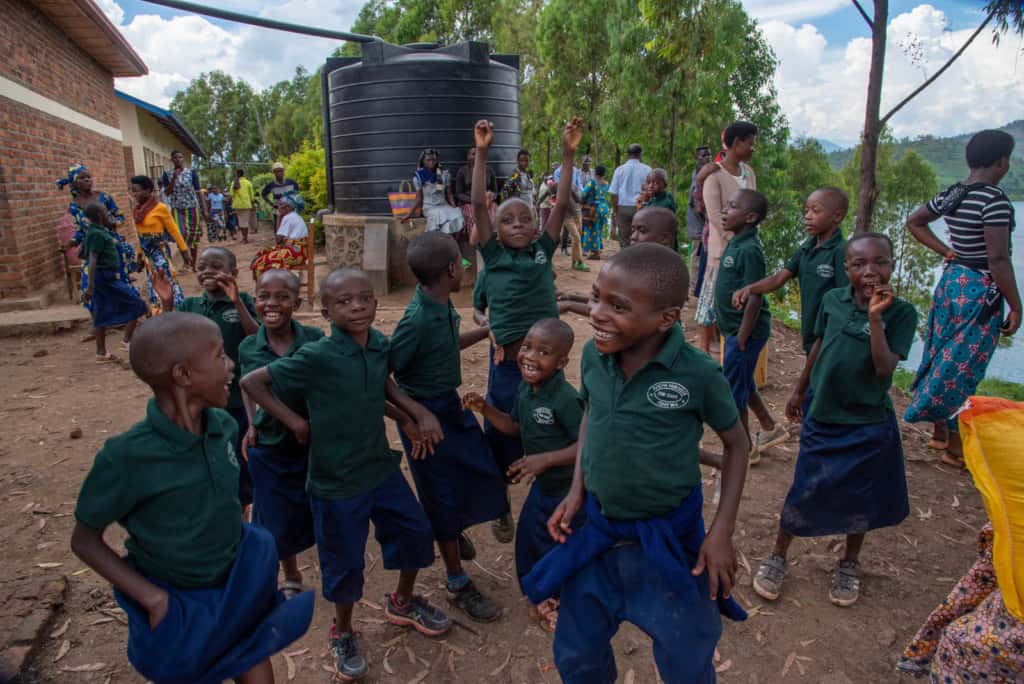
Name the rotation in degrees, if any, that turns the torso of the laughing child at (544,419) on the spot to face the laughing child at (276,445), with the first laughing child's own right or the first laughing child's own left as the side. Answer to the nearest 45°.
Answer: approximately 45° to the first laughing child's own right

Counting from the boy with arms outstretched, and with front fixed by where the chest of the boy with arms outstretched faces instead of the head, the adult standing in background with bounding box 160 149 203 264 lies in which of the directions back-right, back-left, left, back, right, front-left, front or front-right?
back-right

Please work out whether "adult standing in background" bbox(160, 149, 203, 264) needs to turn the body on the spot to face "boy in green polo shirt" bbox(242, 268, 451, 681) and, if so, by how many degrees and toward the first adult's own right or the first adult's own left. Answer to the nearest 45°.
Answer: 0° — they already face them

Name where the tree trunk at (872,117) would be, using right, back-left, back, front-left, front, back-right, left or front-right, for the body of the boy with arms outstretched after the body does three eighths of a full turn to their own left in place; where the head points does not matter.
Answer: front
